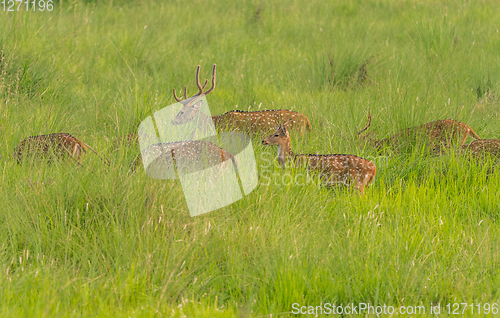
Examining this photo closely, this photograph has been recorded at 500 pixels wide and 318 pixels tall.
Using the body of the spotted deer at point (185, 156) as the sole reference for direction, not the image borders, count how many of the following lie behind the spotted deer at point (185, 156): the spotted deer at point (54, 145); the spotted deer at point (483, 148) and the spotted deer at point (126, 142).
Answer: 1

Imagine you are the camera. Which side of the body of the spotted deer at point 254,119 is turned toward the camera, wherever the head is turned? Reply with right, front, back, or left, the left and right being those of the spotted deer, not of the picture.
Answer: left

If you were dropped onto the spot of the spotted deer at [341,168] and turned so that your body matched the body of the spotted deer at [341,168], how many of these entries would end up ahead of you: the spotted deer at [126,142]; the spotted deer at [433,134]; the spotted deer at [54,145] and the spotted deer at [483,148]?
2

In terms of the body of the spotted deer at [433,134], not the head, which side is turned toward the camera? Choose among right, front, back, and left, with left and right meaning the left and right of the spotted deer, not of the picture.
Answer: left

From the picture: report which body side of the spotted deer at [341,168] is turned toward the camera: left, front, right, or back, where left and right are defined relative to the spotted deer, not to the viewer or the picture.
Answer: left

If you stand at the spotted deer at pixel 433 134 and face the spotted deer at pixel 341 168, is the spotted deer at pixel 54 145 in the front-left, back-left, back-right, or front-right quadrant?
front-right

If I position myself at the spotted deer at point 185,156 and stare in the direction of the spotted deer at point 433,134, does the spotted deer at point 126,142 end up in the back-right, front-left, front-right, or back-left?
back-left

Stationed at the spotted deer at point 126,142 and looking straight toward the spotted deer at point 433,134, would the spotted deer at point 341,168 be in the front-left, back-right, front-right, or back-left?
front-right

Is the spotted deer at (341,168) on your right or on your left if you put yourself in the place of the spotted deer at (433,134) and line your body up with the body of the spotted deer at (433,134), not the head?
on your left

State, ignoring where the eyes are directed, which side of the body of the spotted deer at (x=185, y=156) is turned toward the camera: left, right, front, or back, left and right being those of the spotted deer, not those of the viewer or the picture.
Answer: left
